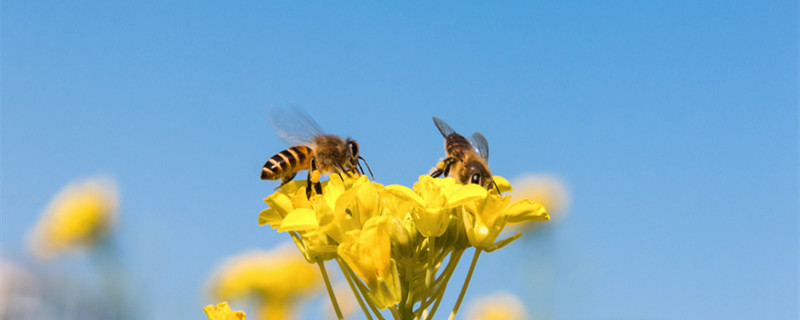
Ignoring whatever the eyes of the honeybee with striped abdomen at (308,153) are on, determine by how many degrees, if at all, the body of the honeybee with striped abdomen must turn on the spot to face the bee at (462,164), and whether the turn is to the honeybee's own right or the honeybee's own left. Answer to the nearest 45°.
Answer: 0° — it already faces it

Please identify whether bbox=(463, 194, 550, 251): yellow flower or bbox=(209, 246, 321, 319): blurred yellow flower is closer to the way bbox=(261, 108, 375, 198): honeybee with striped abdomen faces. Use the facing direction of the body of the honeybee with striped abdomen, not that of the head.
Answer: the yellow flower

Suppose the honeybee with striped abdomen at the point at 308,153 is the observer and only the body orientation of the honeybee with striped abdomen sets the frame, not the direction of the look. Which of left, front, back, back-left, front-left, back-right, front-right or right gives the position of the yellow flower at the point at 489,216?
front-right

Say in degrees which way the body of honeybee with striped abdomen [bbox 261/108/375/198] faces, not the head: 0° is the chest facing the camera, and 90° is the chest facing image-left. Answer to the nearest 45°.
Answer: approximately 270°
